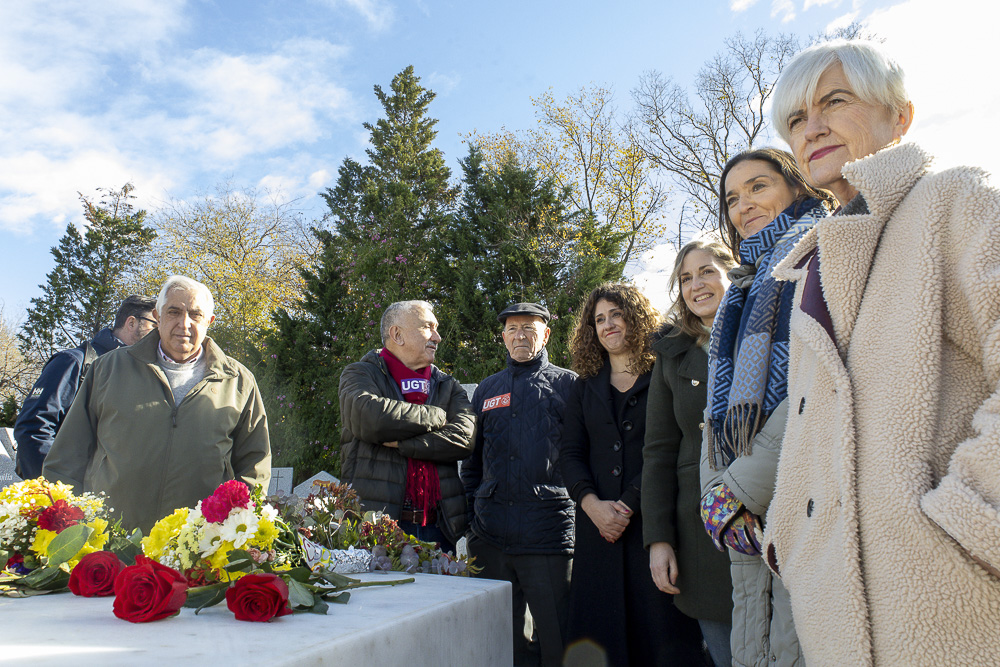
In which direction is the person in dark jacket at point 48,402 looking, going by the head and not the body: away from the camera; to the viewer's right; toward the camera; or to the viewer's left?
to the viewer's right

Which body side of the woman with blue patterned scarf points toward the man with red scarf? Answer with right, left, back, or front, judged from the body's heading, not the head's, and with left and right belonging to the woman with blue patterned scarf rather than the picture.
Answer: right

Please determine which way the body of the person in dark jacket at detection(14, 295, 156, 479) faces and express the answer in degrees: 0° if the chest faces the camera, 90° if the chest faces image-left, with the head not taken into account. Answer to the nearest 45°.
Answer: approximately 270°

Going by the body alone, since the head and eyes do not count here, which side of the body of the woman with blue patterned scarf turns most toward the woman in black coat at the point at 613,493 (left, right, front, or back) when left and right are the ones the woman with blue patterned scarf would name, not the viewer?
right

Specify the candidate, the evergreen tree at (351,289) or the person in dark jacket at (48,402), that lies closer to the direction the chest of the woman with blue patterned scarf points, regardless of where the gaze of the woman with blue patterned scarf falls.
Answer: the person in dark jacket

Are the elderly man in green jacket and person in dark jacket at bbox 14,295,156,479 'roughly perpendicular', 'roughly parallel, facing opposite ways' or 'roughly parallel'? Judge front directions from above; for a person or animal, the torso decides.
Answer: roughly perpendicular

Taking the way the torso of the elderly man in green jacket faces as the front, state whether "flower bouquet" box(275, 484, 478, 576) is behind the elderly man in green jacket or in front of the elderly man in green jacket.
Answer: in front

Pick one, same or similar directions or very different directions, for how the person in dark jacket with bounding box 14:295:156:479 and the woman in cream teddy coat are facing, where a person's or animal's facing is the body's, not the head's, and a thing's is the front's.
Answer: very different directions

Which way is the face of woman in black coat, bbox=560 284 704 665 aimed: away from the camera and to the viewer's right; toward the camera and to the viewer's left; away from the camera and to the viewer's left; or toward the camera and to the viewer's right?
toward the camera and to the viewer's left

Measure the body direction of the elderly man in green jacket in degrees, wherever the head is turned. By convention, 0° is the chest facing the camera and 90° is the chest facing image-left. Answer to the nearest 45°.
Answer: approximately 0°

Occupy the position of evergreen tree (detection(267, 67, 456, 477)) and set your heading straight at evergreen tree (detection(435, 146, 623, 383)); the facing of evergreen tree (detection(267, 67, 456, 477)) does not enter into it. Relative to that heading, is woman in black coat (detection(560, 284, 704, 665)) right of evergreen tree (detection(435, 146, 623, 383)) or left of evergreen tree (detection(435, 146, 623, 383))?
right

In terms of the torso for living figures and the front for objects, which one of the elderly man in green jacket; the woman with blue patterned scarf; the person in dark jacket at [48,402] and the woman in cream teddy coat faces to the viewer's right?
the person in dark jacket

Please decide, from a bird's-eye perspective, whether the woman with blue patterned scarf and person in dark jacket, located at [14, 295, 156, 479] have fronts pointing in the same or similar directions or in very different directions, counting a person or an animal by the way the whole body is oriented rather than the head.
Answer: very different directions
